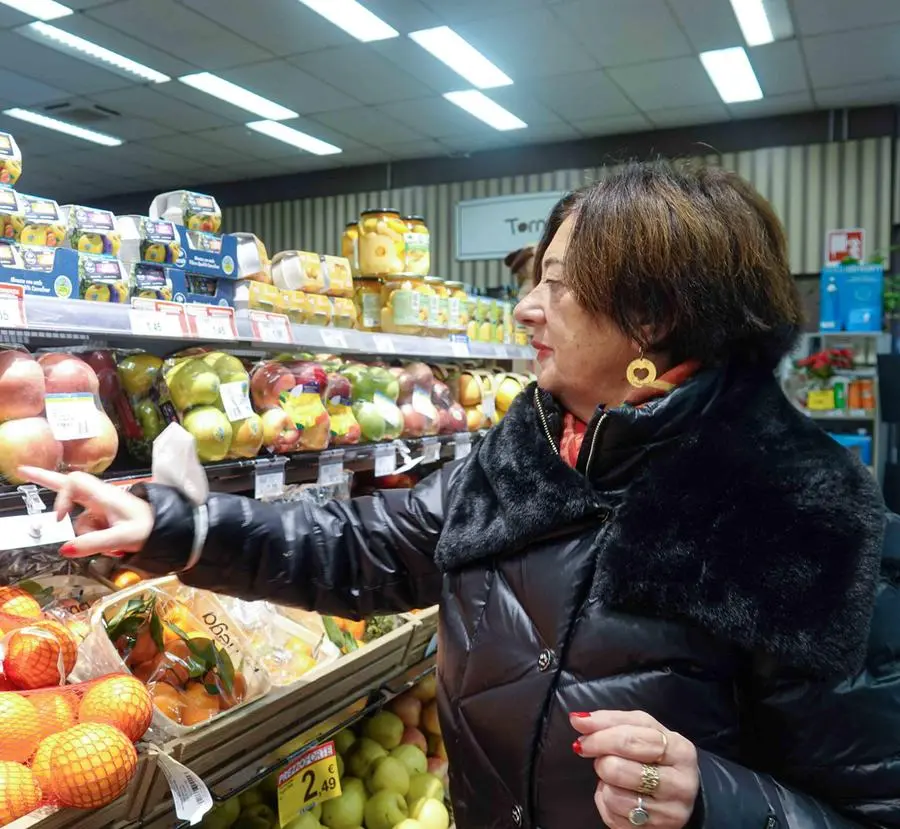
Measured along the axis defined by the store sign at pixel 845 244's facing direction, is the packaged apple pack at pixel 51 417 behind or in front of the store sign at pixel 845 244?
in front

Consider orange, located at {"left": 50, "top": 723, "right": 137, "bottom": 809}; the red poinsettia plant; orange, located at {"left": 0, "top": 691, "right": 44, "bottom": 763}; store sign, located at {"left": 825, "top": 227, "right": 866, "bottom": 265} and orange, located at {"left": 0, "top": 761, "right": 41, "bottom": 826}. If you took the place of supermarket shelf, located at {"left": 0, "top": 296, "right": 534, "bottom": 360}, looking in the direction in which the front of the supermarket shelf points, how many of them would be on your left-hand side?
2

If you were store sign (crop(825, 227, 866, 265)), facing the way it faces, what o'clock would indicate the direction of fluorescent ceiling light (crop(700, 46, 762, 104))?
The fluorescent ceiling light is roughly at 1 o'clock from the store sign.

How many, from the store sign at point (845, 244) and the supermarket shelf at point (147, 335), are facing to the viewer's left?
0

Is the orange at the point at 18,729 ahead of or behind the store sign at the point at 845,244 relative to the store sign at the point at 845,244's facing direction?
ahead

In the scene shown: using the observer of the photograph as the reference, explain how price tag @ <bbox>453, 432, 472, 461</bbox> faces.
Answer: facing the viewer and to the right of the viewer

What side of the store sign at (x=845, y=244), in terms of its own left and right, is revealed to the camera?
front

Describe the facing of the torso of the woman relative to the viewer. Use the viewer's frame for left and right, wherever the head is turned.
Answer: facing the viewer and to the left of the viewer

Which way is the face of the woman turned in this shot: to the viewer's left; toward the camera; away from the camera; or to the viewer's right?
to the viewer's left

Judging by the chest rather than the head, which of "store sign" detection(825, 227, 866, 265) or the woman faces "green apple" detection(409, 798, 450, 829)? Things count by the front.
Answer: the store sign

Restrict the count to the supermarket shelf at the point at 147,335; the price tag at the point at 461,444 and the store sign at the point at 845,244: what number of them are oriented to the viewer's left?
0
